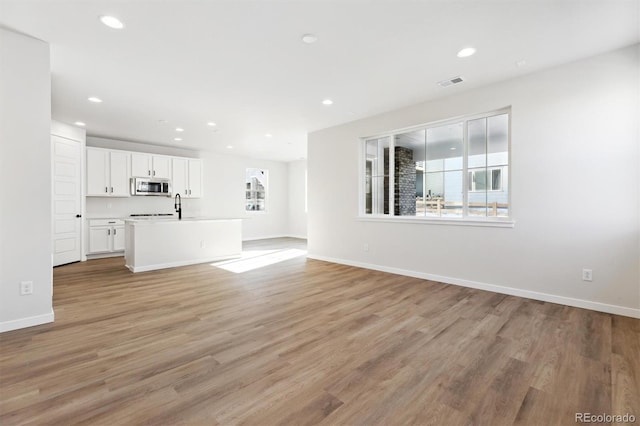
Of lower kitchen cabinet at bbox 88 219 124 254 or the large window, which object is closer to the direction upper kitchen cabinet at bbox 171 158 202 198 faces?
the large window

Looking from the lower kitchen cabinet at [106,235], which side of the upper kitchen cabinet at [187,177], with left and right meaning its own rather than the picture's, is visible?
right

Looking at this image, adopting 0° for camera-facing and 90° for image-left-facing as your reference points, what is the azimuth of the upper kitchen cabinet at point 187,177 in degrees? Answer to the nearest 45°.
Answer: approximately 0°

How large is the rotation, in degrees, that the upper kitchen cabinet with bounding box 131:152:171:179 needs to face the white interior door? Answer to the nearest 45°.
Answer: approximately 45° to its right

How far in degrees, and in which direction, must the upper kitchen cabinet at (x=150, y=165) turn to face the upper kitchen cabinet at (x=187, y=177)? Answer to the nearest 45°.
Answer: approximately 90° to its left

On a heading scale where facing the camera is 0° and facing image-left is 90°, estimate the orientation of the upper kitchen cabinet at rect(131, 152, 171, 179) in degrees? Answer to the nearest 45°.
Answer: approximately 0°

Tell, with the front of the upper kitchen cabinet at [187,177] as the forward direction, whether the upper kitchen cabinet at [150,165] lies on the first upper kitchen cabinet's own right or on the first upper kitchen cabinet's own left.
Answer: on the first upper kitchen cabinet's own right

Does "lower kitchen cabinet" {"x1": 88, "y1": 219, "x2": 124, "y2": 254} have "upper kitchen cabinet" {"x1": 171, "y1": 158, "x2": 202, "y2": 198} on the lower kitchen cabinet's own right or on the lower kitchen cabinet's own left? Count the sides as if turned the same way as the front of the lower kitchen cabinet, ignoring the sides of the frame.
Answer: on the lower kitchen cabinet's own left
